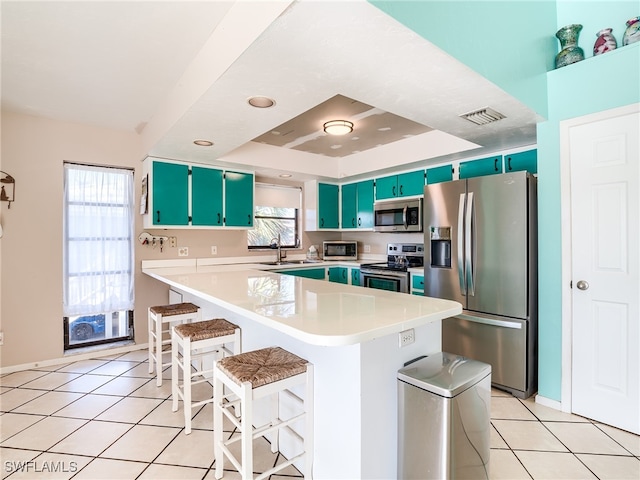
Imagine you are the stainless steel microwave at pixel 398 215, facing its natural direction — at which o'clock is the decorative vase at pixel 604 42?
The decorative vase is roughly at 9 o'clock from the stainless steel microwave.

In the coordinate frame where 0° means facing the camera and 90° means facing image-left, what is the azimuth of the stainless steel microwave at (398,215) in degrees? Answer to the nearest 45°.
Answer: approximately 45°

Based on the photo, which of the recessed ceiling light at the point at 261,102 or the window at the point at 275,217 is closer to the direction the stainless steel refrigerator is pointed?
the recessed ceiling light

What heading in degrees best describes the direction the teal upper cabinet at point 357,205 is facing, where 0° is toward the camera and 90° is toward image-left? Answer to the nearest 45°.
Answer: approximately 45°

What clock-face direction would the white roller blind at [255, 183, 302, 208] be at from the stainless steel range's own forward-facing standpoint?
The white roller blind is roughly at 2 o'clock from the stainless steel range.

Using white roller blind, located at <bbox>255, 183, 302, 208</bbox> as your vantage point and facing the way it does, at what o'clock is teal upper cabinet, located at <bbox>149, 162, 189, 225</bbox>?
The teal upper cabinet is roughly at 3 o'clock from the white roller blind.

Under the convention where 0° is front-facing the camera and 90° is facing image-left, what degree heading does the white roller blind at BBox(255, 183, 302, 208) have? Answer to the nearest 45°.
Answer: approximately 315°

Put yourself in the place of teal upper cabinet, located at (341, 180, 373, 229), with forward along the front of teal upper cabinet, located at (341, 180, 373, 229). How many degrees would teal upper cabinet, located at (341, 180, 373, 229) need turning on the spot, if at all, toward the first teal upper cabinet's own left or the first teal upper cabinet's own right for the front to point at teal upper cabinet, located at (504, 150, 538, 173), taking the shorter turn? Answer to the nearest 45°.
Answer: approximately 90° to the first teal upper cabinet's own left

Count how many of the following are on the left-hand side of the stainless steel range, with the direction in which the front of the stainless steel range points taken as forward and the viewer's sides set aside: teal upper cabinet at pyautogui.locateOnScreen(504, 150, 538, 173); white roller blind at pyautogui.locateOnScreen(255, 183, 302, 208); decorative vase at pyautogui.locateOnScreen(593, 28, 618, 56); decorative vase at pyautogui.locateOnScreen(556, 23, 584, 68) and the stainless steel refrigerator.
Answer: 4
